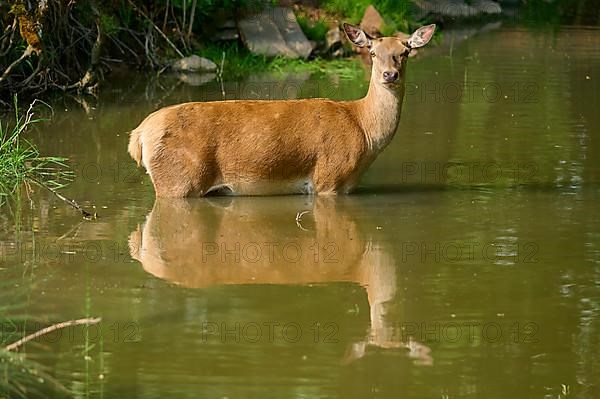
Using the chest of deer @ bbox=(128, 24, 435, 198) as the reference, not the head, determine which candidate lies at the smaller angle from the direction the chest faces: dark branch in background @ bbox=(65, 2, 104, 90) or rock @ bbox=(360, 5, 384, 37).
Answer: the rock

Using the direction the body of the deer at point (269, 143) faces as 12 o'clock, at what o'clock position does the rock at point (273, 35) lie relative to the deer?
The rock is roughly at 9 o'clock from the deer.

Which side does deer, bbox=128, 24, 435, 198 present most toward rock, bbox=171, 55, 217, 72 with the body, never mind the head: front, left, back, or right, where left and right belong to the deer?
left

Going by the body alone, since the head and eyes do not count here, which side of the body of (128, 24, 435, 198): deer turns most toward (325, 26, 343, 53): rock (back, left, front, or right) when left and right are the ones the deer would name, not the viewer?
left

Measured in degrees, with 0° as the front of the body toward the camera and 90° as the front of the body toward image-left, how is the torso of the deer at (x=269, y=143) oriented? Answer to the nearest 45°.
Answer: approximately 270°

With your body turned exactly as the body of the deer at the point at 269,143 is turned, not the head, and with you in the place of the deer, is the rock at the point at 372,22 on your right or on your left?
on your left

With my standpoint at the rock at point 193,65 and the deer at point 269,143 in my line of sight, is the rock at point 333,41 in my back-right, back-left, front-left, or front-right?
back-left
